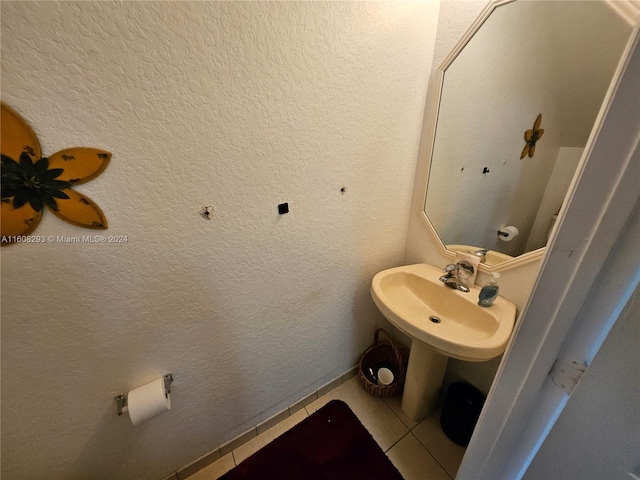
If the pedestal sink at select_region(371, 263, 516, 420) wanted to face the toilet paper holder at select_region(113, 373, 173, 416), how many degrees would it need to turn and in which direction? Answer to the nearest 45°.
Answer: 0° — it already faces it

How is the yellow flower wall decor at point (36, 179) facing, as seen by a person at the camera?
facing the viewer

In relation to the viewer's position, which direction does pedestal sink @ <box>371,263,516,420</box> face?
facing the viewer and to the left of the viewer

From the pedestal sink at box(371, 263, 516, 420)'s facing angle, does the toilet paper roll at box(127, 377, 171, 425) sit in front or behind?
in front

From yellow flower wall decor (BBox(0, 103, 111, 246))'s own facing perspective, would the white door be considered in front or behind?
in front

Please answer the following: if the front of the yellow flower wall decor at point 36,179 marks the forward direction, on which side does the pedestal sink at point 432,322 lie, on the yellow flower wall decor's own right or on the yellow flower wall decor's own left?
on the yellow flower wall decor's own left

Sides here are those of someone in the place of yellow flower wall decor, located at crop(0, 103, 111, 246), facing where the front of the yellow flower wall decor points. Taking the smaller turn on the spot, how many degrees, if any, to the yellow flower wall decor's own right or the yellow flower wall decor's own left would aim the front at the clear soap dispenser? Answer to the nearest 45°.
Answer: approximately 45° to the yellow flower wall decor's own left
